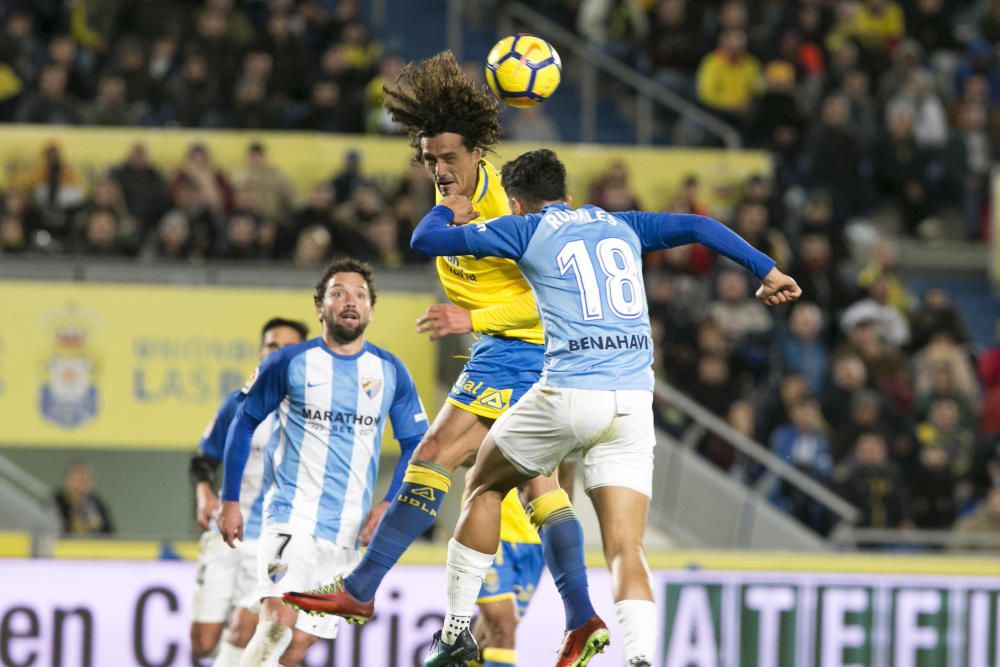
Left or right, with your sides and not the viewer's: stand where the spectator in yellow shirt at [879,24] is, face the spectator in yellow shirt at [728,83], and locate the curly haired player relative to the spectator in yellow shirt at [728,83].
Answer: left

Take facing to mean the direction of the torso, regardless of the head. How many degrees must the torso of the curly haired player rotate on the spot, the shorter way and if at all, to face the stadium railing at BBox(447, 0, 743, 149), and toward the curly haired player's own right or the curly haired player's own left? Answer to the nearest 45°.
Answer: approximately 135° to the curly haired player's own right

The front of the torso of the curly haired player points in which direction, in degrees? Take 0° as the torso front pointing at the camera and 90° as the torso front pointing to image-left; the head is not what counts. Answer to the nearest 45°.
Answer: approximately 45°

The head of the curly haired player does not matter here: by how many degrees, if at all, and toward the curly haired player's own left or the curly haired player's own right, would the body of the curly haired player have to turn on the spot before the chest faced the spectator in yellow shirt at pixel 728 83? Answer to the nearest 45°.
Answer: approximately 135° to the curly haired player's own right

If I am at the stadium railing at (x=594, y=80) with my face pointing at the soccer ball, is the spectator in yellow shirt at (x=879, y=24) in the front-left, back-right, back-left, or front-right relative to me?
back-left

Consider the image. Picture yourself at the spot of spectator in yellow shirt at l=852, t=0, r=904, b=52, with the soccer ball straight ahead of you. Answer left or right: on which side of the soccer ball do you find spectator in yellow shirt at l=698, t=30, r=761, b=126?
right
